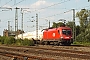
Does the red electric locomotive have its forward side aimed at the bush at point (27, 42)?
no

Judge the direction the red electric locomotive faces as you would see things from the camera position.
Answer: facing the viewer and to the right of the viewer
